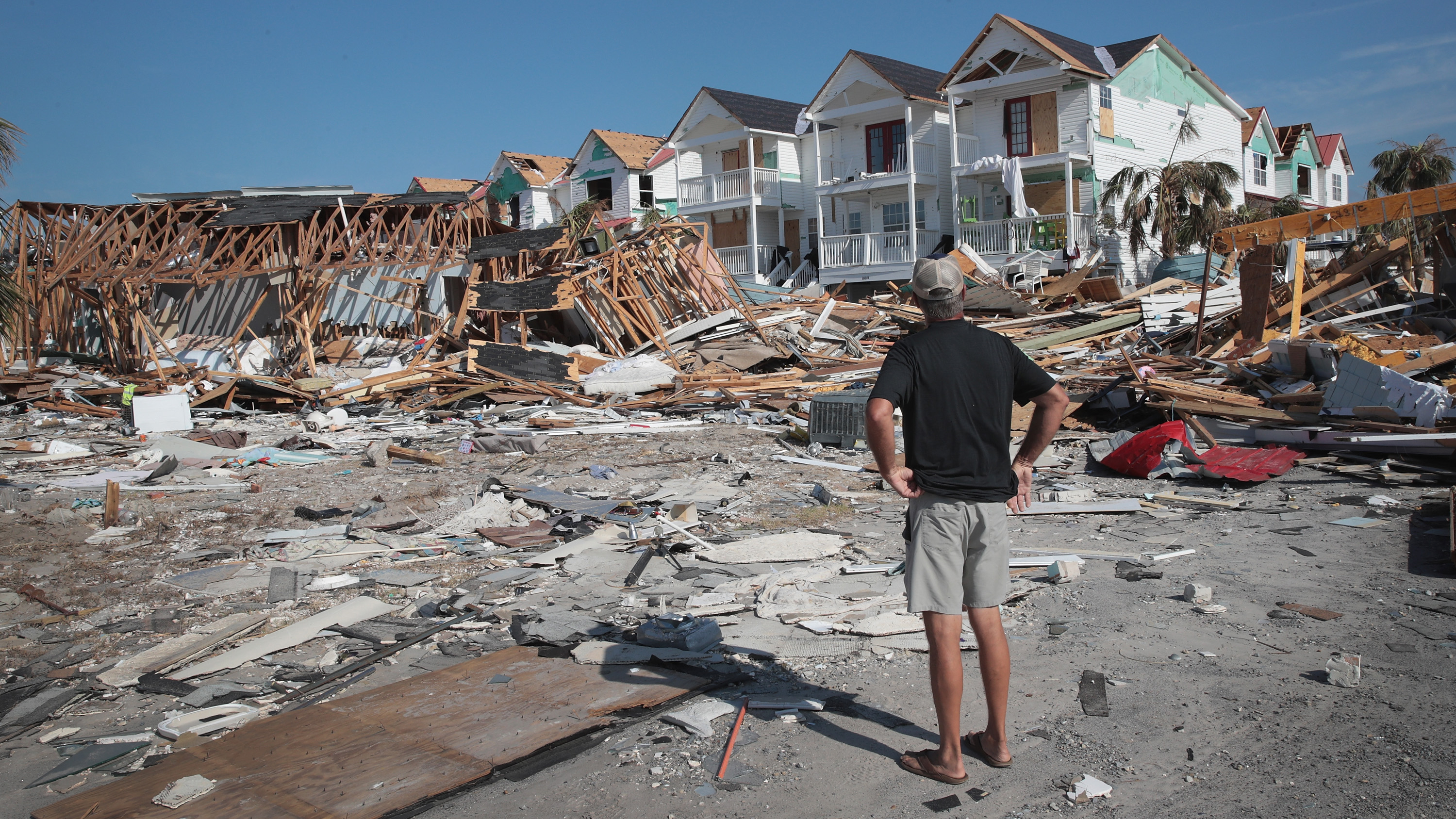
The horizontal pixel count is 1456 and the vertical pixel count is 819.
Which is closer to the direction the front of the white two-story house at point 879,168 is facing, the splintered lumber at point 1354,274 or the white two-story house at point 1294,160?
the splintered lumber

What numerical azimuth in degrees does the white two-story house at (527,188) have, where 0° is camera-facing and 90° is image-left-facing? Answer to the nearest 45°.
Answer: approximately 45°

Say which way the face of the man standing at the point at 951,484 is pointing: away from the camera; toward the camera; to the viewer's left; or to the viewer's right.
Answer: away from the camera

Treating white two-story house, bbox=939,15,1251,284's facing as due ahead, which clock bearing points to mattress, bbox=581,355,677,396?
The mattress is roughly at 11 o'clock from the white two-story house.
